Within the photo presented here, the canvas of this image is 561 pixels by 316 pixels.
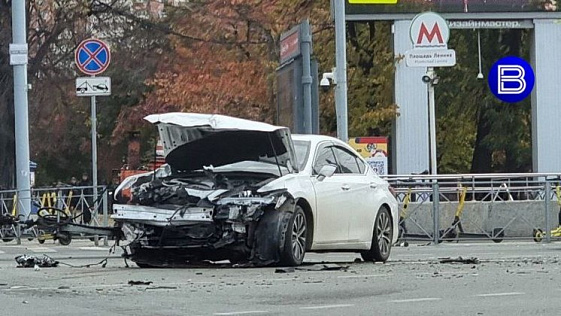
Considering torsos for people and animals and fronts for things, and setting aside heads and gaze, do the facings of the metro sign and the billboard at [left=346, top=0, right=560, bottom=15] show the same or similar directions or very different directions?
same or similar directions

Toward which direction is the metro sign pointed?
toward the camera

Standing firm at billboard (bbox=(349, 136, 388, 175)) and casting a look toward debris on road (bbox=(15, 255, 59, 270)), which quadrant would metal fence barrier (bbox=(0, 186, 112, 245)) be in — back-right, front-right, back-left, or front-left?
front-right

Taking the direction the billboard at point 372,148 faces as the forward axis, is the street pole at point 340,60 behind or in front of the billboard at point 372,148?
in front

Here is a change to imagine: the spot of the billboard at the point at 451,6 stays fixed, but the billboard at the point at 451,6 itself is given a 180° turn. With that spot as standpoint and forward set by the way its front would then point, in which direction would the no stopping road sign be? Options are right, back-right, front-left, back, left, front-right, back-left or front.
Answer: back-left

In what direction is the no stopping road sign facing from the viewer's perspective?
toward the camera

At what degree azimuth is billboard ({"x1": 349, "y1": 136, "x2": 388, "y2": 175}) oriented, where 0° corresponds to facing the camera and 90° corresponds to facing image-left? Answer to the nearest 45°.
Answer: approximately 0°

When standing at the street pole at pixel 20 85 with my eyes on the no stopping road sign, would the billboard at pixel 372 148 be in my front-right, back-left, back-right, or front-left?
front-left

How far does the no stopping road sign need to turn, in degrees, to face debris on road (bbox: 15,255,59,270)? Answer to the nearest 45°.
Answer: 0° — it already faces it

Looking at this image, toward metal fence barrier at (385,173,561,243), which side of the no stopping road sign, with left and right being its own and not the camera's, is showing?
left
